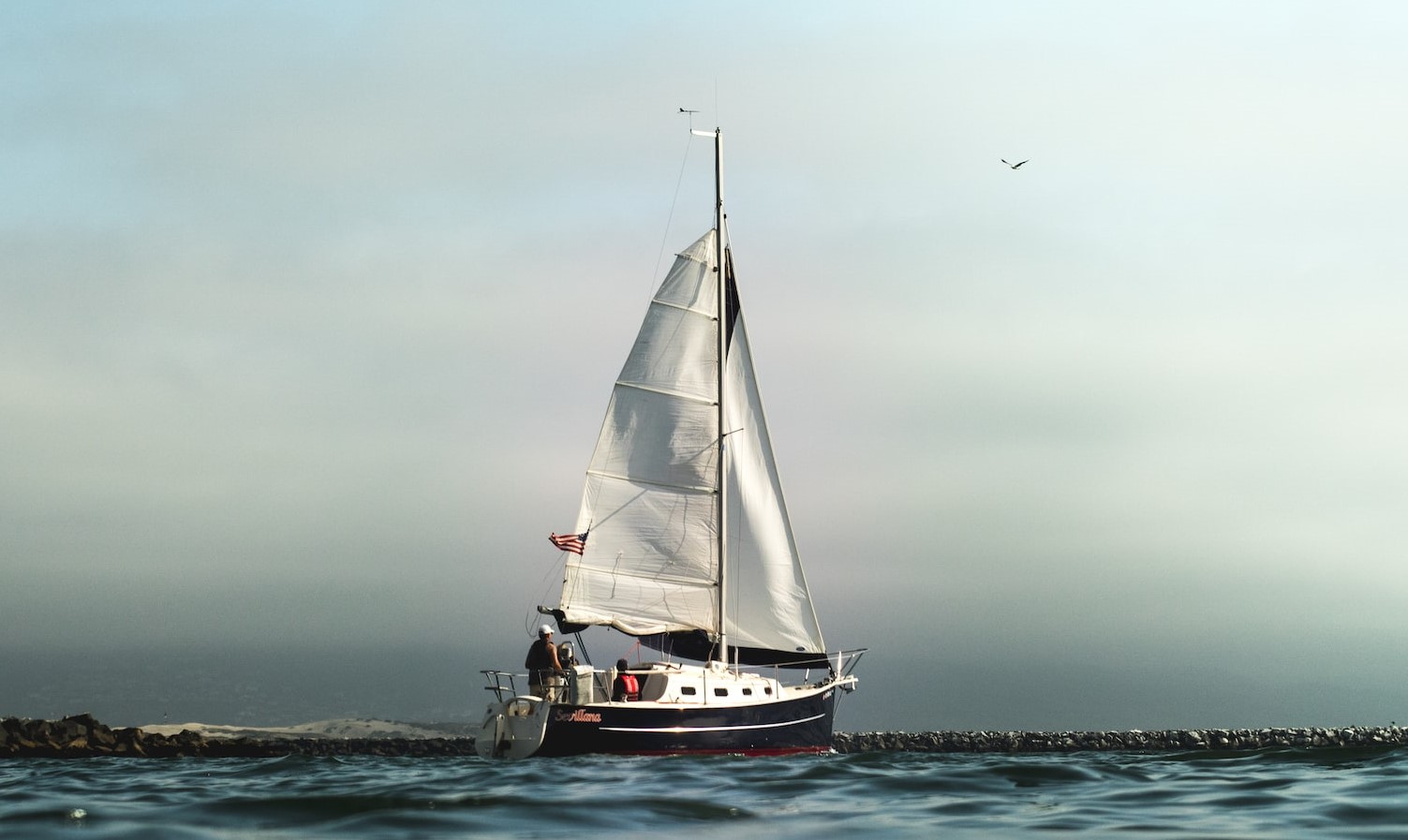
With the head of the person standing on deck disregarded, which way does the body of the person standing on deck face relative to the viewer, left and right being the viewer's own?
facing away from the viewer and to the right of the viewer

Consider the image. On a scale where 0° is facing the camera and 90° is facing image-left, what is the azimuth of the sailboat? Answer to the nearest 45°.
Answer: approximately 225°

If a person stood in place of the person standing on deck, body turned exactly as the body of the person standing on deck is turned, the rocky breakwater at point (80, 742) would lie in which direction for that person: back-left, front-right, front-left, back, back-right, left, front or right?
left

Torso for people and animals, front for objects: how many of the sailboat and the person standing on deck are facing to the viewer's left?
0
